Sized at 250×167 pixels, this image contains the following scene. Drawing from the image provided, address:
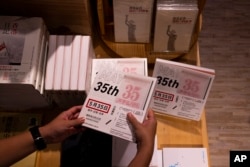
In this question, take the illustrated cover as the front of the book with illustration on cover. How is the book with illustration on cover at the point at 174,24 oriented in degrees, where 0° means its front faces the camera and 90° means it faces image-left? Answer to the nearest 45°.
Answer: approximately 0°
